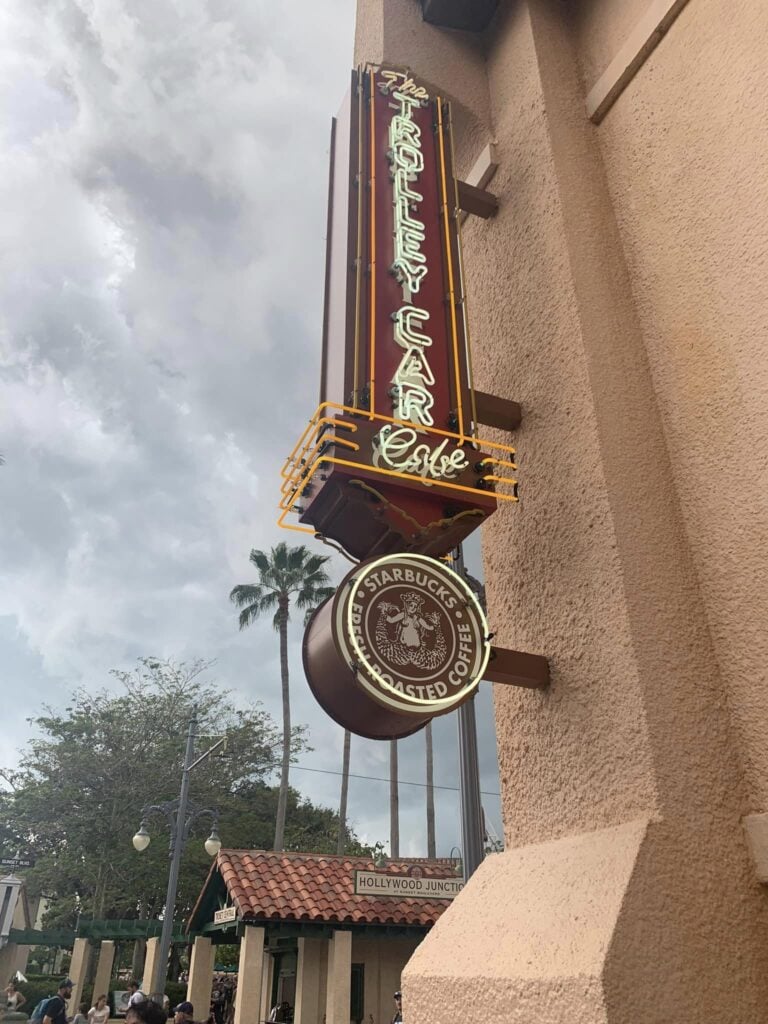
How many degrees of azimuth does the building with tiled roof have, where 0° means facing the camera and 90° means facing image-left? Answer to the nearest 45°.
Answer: approximately 0°

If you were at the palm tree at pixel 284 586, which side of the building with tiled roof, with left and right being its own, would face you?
back

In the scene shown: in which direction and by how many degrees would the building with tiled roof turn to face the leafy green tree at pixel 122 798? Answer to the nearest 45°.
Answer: approximately 135° to its right

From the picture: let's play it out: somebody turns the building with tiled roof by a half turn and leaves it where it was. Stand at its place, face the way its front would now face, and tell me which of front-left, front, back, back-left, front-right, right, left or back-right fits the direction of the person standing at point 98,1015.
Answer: left

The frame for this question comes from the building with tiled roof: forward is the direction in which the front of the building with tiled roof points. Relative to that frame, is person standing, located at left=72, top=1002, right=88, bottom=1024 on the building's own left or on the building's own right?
on the building's own right

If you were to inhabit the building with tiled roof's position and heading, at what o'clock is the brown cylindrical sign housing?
The brown cylindrical sign housing is roughly at 12 o'clock from the building with tiled roof.

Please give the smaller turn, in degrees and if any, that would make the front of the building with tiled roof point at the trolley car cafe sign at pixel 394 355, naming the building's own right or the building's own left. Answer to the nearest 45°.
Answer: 0° — it already faces it

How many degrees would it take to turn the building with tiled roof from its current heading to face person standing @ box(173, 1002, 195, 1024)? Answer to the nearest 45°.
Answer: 0° — it already faces them
